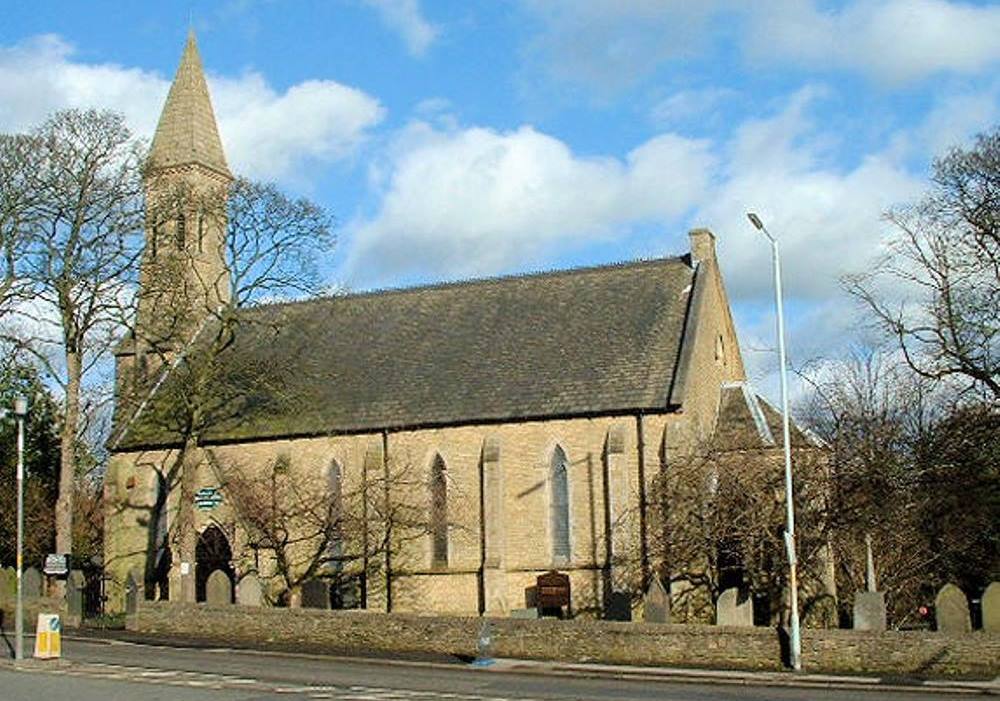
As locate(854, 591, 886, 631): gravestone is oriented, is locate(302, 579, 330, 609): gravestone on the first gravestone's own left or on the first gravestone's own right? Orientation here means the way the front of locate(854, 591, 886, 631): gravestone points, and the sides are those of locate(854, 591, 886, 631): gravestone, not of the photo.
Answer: on the first gravestone's own right

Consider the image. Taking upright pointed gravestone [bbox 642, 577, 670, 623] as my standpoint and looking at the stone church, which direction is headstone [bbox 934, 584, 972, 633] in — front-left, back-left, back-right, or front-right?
back-right

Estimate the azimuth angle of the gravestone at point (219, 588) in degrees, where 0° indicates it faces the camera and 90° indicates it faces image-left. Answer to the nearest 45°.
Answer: approximately 0°

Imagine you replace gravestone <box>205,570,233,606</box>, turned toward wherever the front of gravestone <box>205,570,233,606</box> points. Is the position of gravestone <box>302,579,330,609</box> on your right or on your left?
on your left

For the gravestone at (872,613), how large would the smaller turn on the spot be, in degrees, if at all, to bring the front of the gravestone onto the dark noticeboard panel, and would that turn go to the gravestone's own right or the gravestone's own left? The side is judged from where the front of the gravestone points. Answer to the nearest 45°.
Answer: approximately 135° to the gravestone's own right

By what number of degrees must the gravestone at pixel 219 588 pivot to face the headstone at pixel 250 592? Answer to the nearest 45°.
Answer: approximately 90° to its left

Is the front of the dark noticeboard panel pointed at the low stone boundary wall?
yes

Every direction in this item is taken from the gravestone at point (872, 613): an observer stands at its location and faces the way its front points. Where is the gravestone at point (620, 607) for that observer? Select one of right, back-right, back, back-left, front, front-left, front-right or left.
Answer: back-right

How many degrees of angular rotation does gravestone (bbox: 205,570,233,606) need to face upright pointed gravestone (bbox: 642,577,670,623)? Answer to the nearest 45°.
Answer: approximately 45° to its left

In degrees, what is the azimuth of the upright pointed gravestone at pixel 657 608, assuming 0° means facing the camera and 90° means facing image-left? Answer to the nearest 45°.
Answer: approximately 0°

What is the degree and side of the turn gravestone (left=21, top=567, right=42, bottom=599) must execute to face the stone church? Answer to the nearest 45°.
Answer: approximately 90° to its left

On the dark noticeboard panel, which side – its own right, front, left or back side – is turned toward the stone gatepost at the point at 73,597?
right
